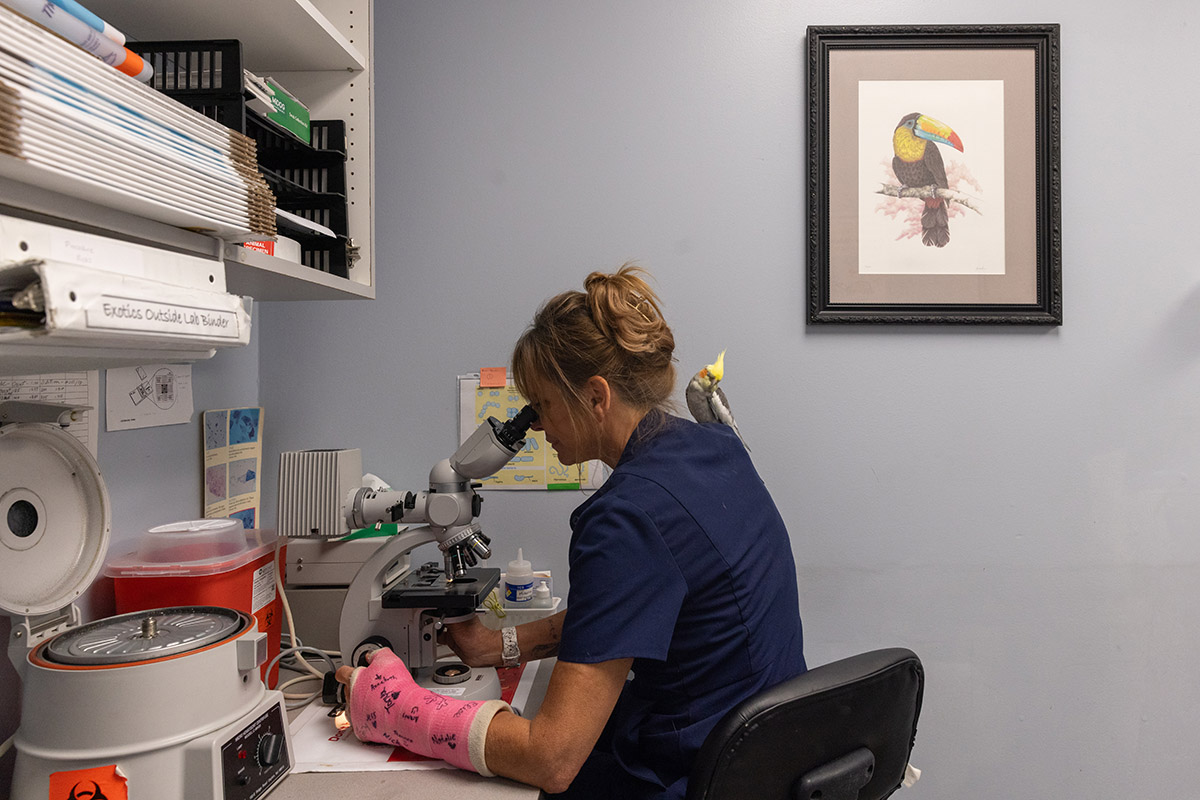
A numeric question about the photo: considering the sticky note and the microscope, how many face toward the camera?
1

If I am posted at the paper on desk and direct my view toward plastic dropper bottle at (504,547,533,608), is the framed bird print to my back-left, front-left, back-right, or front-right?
front-right

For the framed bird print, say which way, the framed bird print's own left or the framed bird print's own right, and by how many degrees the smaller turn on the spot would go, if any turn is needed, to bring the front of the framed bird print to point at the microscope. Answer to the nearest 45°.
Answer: approximately 45° to the framed bird print's own right

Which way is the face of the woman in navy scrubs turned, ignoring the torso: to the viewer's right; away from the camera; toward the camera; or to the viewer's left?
to the viewer's left

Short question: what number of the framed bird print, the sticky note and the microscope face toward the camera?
2

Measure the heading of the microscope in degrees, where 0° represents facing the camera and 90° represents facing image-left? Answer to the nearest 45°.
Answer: approximately 270°

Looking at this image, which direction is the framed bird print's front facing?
toward the camera

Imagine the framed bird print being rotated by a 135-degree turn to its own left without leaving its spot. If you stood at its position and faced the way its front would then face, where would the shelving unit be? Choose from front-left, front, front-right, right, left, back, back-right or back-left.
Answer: back

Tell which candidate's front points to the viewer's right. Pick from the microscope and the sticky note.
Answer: the microscope

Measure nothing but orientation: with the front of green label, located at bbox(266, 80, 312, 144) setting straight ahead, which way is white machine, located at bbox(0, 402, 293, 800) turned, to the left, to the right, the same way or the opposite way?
the same way

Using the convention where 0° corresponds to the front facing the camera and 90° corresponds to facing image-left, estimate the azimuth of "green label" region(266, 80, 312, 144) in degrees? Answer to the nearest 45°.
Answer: approximately 315°

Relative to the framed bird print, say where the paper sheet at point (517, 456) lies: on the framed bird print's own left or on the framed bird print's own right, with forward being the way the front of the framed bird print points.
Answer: on the framed bird print's own right

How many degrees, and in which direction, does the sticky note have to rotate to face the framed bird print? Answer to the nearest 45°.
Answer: approximately 90° to its left
